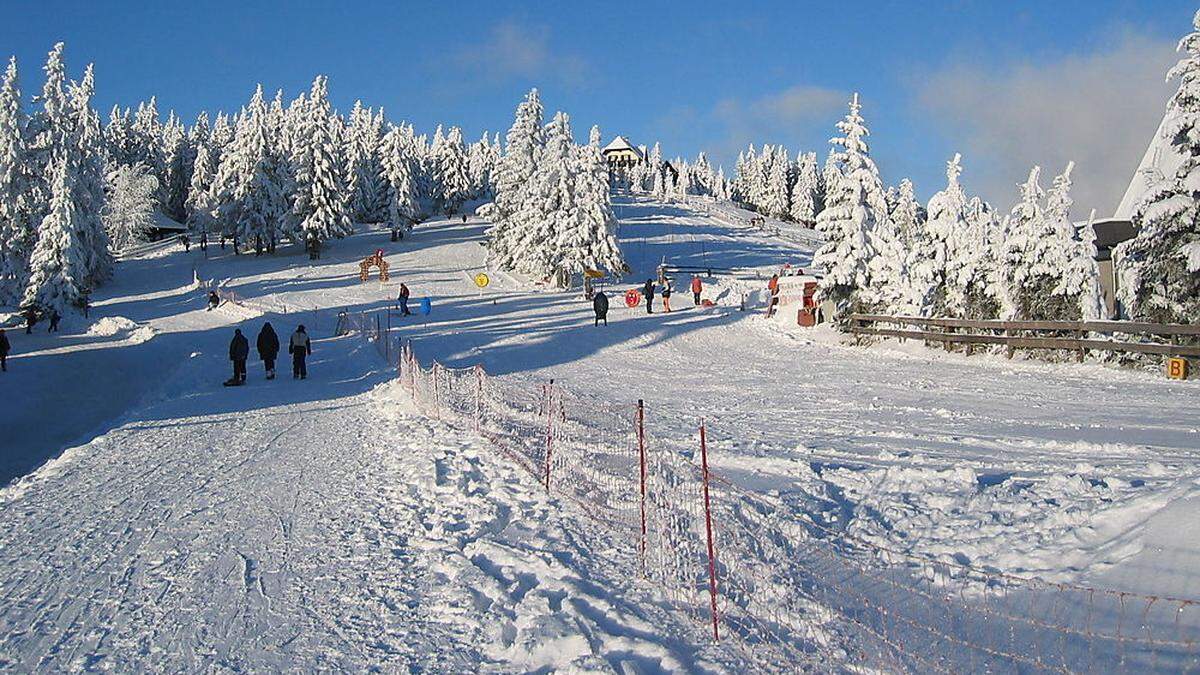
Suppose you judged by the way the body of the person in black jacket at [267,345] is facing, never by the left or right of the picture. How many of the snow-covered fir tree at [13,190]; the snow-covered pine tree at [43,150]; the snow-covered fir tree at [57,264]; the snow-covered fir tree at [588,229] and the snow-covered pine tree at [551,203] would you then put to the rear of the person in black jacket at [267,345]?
0

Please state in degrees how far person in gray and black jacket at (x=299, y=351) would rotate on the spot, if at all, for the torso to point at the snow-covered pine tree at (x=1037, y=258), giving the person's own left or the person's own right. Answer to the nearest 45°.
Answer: approximately 90° to the person's own right

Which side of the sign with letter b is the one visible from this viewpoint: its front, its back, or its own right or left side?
front

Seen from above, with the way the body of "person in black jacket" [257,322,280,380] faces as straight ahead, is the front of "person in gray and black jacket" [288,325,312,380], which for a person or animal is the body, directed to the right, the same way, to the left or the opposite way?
the same way

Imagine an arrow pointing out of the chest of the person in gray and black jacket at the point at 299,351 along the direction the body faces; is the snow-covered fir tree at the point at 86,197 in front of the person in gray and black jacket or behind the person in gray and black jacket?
in front

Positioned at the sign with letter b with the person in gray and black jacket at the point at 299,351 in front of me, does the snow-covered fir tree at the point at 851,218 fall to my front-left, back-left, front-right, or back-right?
front-right

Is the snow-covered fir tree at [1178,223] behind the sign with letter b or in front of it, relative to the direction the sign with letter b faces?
behind

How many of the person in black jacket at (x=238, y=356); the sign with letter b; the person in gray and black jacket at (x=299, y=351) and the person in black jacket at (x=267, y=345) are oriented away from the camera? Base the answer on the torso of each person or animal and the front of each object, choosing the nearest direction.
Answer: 3

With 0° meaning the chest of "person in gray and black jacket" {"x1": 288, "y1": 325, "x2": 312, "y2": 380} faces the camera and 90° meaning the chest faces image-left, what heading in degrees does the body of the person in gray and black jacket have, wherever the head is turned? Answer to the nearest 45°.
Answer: approximately 180°

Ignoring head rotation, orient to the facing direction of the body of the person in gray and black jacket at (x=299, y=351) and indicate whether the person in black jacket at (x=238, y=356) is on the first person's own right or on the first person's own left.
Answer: on the first person's own left

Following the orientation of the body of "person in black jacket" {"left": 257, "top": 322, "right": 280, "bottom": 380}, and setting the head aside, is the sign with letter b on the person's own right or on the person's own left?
on the person's own right

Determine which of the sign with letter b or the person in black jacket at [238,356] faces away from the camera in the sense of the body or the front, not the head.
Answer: the person in black jacket

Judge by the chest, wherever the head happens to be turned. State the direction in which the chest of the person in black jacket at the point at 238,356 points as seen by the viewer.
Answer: away from the camera

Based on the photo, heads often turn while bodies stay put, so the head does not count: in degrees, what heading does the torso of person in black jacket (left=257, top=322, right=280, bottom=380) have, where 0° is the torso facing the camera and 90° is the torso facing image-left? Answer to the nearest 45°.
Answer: approximately 180°

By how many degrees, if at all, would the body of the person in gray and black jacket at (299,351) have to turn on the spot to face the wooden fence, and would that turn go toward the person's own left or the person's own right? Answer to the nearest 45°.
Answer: approximately 90° to the person's own right
